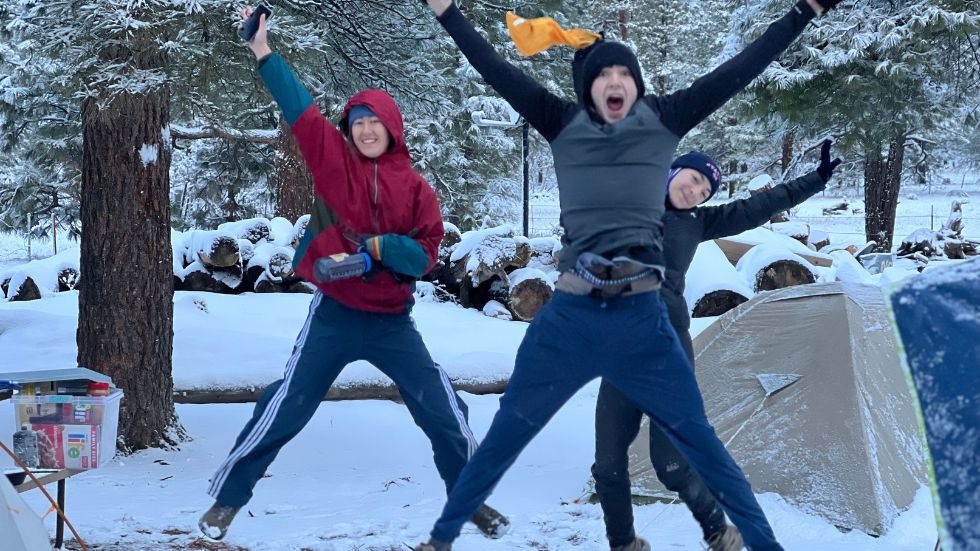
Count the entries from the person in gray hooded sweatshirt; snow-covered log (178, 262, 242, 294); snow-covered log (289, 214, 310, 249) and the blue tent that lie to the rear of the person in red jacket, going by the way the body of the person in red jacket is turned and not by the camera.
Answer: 2

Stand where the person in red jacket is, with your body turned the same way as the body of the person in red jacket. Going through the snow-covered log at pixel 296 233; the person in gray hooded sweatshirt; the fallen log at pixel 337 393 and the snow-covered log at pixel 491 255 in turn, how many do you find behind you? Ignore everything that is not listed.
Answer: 3

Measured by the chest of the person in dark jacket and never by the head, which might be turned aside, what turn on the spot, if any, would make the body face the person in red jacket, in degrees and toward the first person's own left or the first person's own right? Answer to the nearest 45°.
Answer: approximately 45° to the first person's own right

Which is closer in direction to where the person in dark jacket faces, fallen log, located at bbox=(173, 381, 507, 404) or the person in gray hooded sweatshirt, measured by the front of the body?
the person in gray hooded sweatshirt

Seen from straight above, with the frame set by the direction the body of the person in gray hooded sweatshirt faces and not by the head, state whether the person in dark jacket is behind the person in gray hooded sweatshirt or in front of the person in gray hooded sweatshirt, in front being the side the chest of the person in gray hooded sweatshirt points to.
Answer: behind

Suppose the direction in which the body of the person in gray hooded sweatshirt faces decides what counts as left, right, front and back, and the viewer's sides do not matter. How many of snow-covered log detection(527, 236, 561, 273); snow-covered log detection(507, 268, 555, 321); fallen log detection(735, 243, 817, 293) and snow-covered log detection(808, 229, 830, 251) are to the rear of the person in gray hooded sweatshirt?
4

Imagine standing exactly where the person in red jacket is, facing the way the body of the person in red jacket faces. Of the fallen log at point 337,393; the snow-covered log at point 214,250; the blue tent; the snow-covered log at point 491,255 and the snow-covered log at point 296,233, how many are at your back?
4

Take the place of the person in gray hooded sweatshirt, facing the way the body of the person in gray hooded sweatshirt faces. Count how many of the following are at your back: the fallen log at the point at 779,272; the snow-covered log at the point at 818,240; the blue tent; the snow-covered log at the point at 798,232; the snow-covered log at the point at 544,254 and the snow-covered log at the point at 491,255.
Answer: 5

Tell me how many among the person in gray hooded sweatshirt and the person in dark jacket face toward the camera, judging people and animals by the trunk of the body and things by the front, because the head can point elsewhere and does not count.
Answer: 2

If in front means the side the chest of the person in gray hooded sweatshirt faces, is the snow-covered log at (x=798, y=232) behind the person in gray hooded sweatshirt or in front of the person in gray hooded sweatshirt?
behind
